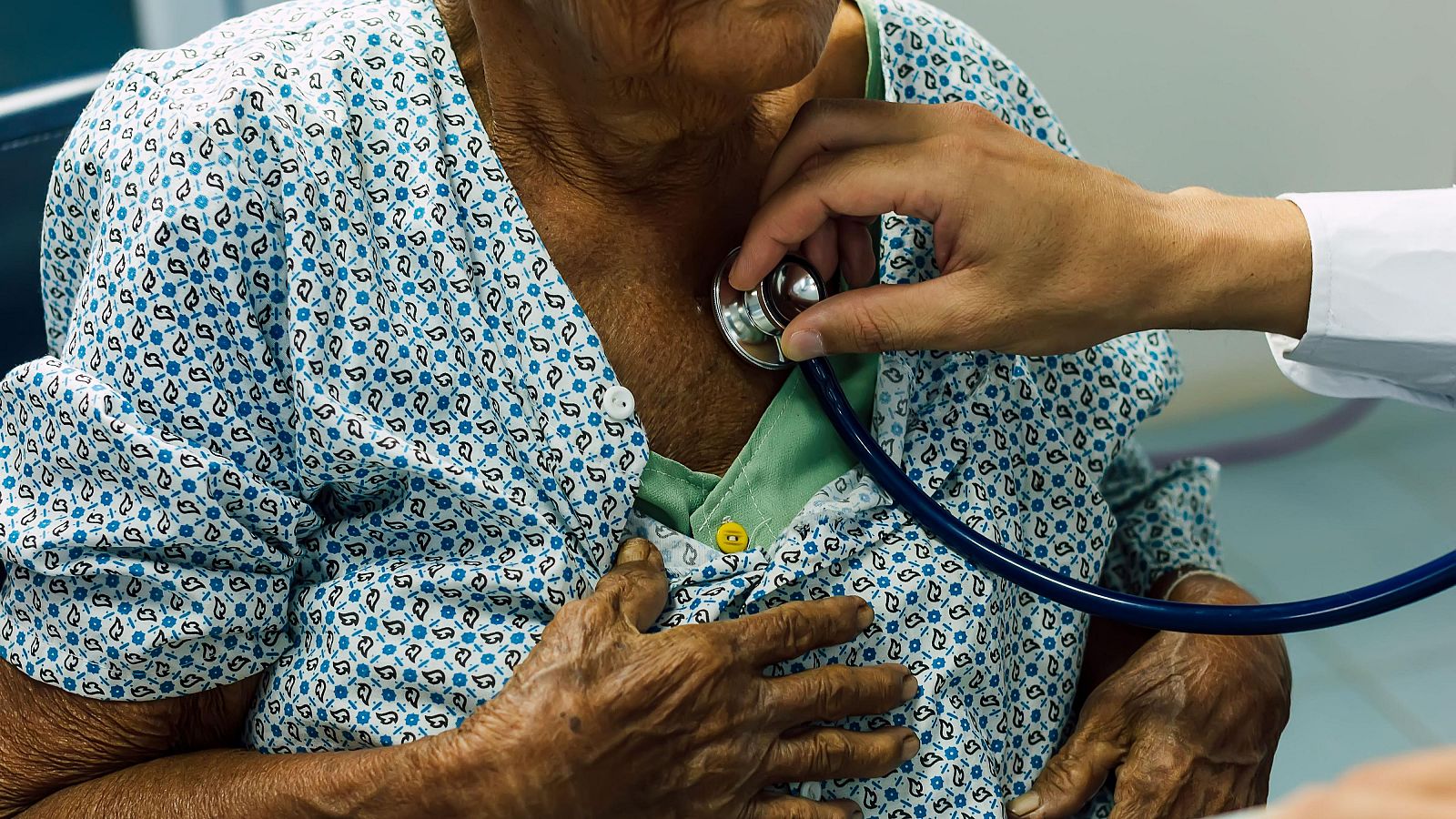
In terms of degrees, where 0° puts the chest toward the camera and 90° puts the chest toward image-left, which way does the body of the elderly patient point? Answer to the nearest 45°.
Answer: approximately 315°
